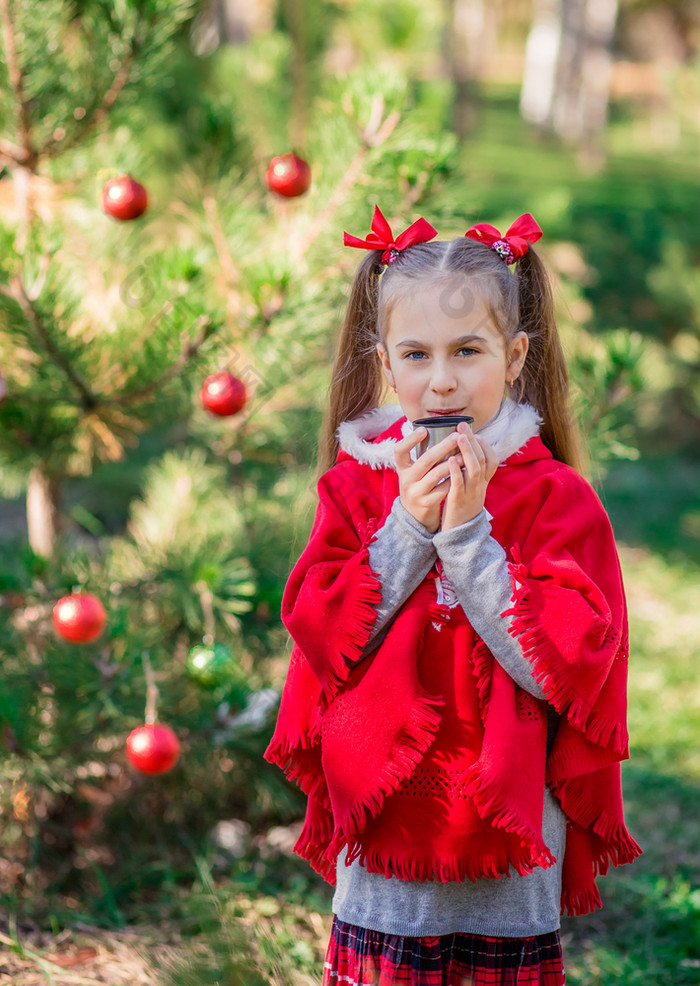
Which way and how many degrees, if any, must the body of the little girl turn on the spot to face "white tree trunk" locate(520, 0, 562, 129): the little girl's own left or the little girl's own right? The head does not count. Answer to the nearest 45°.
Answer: approximately 180°

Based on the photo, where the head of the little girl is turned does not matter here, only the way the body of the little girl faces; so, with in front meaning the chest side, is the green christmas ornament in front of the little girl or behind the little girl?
behind

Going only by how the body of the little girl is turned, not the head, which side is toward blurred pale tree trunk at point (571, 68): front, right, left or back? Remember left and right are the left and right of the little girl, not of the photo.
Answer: back

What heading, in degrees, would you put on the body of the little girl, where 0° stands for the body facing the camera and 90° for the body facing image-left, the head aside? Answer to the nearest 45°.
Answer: approximately 0°

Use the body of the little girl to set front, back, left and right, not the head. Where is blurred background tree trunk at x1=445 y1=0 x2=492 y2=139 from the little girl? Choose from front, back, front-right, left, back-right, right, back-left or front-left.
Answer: back
